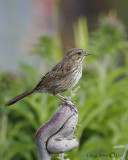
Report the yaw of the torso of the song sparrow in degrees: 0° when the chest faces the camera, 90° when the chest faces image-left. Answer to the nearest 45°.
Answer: approximately 270°
